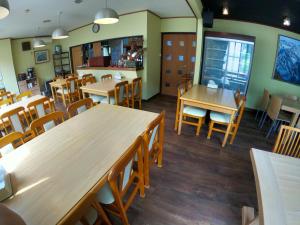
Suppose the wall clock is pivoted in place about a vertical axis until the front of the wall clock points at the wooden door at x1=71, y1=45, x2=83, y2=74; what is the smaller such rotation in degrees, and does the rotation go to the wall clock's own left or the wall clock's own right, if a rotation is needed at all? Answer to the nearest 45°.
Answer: approximately 90° to the wall clock's own right

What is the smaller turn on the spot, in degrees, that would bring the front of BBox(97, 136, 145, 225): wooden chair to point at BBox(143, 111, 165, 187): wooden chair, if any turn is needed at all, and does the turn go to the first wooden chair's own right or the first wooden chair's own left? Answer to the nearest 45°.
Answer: approximately 90° to the first wooden chair's own right

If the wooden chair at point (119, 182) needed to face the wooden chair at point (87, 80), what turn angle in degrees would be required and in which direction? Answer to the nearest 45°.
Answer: approximately 45° to its right

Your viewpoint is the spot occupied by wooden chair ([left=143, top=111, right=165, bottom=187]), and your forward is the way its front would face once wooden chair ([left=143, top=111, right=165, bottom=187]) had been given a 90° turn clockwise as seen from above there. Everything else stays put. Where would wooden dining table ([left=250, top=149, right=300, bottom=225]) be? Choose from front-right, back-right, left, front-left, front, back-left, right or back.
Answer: right

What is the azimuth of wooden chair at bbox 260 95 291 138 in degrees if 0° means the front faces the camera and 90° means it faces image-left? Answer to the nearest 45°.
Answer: approximately 225°
